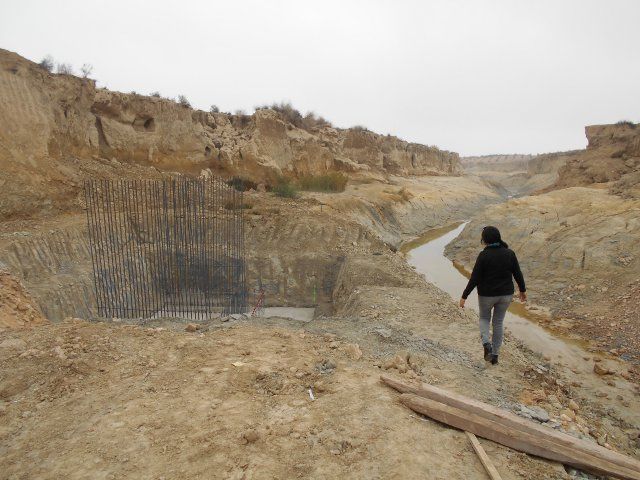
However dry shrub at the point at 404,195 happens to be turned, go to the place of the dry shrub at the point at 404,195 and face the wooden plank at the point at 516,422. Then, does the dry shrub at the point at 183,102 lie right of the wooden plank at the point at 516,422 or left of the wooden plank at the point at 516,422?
right

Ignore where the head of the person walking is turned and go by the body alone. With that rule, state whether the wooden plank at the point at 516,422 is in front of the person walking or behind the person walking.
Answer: behind

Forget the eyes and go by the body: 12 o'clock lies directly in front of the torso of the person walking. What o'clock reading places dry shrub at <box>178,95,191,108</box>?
The dry shrub is roughly at 10 o'clock from the person walking.

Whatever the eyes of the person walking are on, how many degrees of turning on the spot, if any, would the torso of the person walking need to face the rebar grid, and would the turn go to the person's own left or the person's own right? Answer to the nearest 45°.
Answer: approximately 90° to the person's own left

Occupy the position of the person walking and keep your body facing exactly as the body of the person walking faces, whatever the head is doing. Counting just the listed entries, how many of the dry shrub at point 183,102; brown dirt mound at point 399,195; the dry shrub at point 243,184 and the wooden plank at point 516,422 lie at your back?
1

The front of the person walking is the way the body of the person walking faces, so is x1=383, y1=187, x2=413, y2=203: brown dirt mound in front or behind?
in front

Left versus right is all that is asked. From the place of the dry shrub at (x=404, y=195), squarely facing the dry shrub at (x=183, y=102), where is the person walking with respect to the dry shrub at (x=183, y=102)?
left

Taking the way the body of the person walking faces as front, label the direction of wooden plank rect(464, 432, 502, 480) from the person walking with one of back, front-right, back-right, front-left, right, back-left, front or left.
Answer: back

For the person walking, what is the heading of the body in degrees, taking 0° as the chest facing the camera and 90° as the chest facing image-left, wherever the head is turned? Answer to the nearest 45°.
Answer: approximately 180°

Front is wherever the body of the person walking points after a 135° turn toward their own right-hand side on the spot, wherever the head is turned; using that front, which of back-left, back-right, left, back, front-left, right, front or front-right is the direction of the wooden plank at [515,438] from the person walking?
front-right

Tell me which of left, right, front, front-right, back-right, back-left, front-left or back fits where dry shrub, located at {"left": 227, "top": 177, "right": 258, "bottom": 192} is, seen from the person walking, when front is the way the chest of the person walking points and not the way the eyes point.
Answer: front-left

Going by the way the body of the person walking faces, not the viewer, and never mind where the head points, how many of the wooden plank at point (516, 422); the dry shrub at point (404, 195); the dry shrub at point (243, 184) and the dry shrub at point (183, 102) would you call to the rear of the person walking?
1

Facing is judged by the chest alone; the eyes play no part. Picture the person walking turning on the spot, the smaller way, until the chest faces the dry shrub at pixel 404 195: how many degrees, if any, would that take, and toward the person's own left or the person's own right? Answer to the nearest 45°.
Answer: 0° — they already face it
